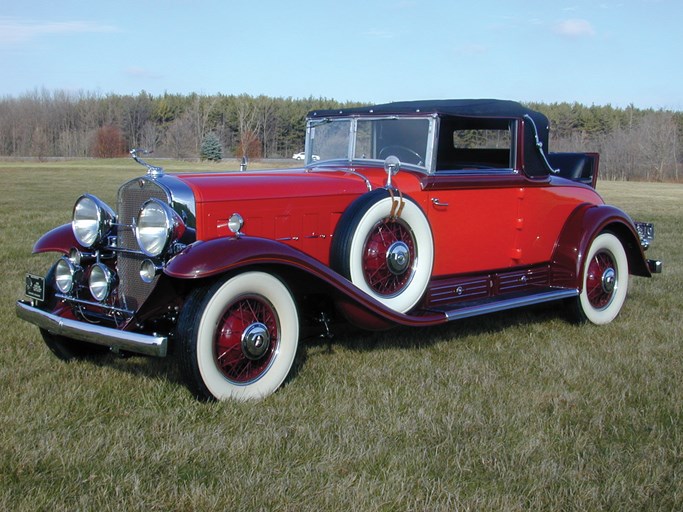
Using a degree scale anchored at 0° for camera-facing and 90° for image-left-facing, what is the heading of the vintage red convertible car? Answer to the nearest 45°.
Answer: approximately 45°
